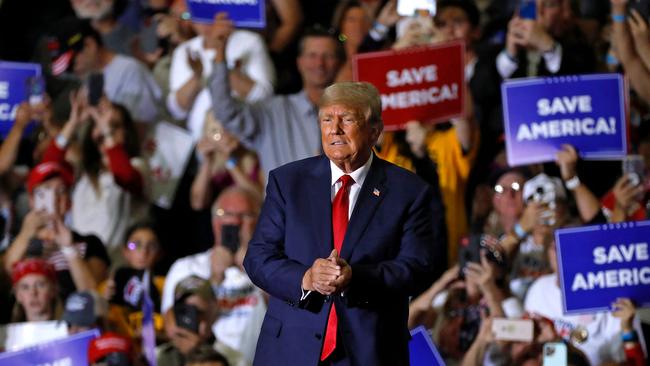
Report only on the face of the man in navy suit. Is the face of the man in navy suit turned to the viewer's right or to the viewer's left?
to the viewer's left

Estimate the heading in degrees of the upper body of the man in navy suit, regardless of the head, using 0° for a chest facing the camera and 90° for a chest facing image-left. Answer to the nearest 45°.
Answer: approximately 0°
